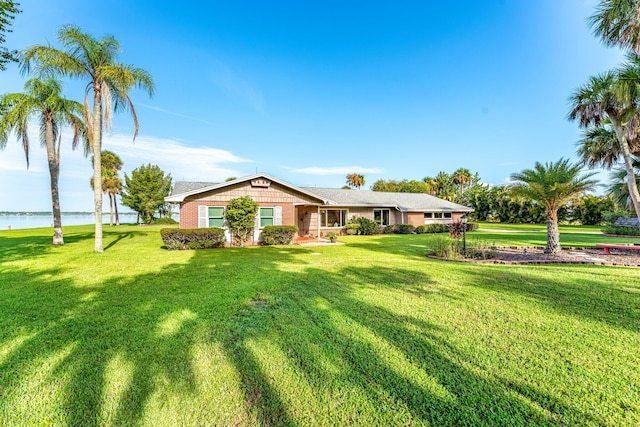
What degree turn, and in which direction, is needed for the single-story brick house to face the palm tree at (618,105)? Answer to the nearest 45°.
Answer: approximately 45° to its left

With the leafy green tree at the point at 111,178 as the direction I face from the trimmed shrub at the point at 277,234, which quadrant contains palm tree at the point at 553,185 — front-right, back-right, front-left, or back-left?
back-right

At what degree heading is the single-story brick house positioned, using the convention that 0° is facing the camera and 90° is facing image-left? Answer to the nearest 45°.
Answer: approximately 0°

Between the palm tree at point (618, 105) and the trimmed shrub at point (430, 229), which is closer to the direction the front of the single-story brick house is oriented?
the palm tree

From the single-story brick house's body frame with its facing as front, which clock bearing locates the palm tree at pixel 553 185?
The palm tree is roughly at 10 o'clock from the single-story brick house.

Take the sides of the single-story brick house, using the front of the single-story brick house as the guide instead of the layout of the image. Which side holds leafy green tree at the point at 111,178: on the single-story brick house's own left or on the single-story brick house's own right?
on the single-story brick house's own right

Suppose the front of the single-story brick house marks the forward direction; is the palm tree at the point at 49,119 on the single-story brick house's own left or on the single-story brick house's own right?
on the single-story brick house's own right

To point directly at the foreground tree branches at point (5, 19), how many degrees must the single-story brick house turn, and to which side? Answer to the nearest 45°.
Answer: approximately 45° to its right
